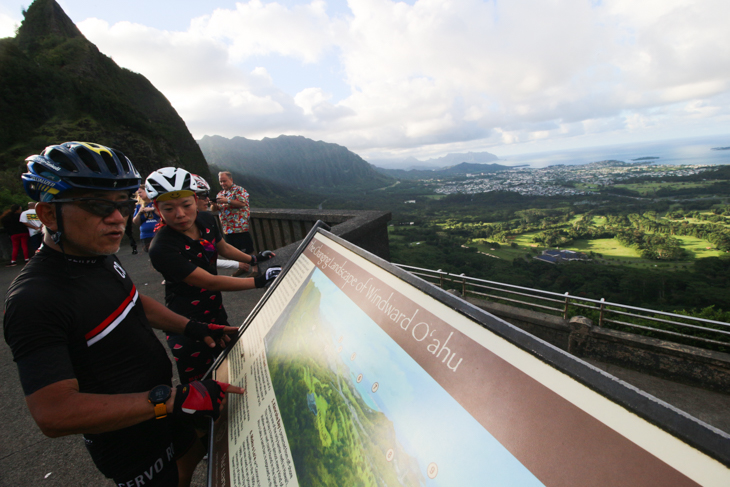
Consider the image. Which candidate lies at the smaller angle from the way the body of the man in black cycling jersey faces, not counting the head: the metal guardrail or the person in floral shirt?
the metal guardrail

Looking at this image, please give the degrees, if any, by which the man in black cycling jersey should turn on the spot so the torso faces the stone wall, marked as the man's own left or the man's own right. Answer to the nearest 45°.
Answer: approximately 45° to the man's own left

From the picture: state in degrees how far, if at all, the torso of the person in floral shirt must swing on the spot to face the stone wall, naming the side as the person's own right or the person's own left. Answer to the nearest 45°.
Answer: approximately 90° to the person's own left

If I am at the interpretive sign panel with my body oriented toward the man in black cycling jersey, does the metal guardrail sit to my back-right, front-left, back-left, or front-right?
back-right

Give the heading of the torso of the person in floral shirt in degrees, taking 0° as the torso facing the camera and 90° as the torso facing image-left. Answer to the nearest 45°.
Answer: approximately 45°

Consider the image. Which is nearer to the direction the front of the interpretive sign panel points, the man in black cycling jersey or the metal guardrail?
the man in black cycling jersey

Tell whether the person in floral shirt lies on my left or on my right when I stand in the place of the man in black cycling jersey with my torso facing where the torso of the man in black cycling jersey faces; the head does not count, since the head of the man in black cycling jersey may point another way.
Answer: on my left

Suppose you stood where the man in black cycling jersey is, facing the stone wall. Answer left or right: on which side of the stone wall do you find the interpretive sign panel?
right

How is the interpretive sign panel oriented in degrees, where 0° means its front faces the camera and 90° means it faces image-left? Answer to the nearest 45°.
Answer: approximately 45°

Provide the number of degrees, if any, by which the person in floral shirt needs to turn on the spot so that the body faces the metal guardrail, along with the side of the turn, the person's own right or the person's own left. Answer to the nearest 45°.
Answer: approximately 90° to the person's own left

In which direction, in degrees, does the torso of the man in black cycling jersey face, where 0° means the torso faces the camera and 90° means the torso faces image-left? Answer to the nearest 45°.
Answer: approximately 315°
